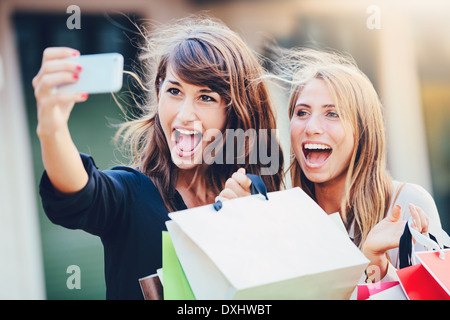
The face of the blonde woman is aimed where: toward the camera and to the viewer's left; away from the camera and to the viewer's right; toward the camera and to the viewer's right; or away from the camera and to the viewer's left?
toward the camera and to the viewer's left

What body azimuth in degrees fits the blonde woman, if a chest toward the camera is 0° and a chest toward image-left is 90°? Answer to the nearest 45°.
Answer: approximately 45°
